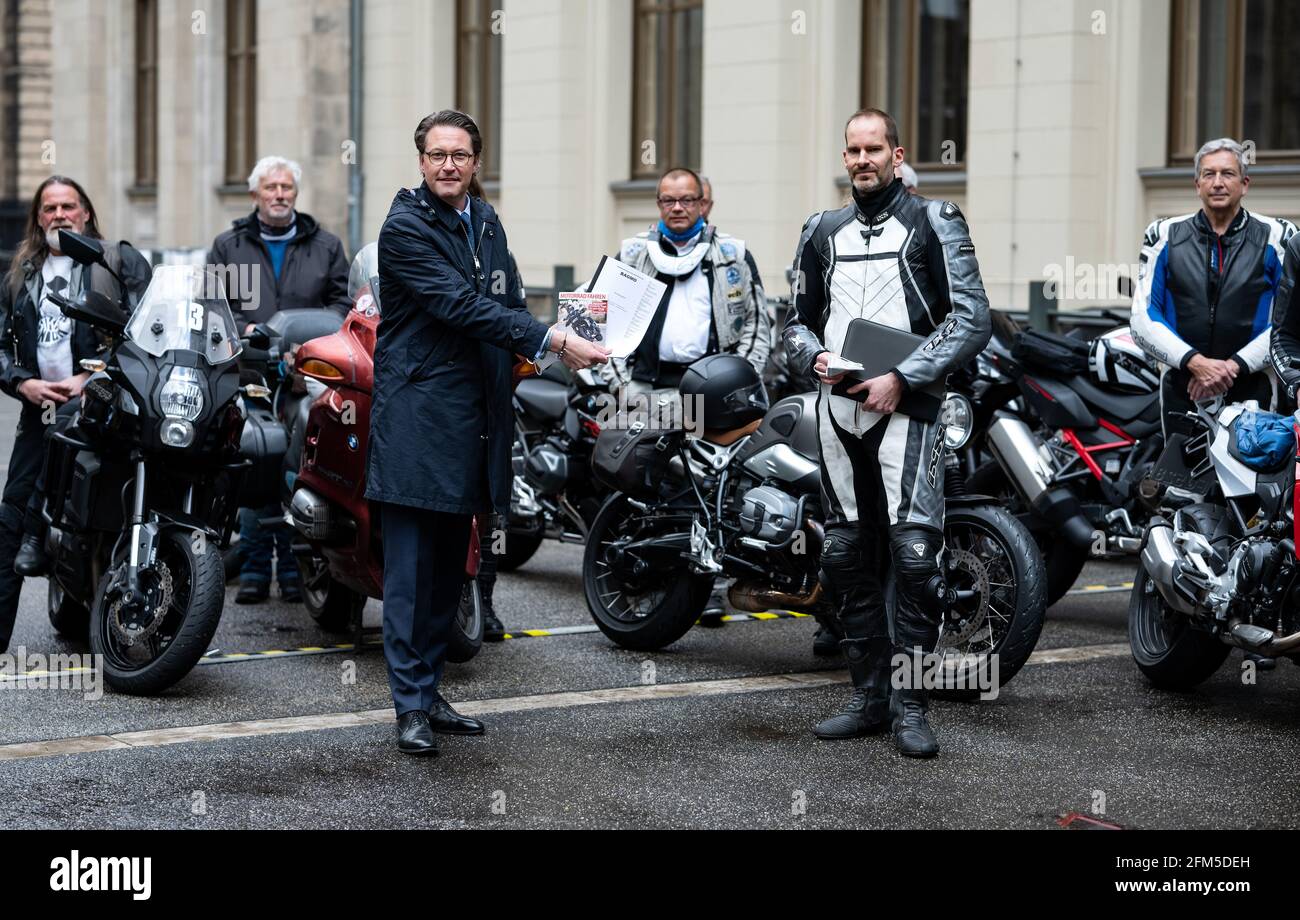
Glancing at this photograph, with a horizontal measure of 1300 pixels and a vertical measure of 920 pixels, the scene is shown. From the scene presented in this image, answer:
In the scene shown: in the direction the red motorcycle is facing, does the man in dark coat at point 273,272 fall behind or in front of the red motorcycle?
behind

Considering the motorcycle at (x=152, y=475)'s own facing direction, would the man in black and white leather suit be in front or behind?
in front

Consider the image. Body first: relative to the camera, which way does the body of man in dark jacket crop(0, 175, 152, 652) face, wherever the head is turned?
toward the camera

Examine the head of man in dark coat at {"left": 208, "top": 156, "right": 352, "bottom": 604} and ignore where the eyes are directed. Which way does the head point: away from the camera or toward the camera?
toward the camera

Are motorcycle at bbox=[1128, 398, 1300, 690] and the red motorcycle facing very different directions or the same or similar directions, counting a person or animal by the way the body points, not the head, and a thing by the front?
same or similar directions

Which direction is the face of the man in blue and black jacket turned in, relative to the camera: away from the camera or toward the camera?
toward the camera

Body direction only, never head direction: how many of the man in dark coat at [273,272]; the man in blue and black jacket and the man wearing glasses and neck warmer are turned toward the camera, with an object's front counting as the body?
3

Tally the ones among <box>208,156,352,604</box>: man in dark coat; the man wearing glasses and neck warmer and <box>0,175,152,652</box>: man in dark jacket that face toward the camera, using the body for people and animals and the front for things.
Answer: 3

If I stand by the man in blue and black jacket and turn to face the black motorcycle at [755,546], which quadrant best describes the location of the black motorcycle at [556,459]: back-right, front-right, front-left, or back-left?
front-right

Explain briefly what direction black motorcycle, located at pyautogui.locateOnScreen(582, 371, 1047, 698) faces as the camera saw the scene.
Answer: facing the viewer and to the right of the viewer

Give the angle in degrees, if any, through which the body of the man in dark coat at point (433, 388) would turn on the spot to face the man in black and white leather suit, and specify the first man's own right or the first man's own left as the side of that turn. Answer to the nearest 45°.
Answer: approximately 45° to the first man's own left
